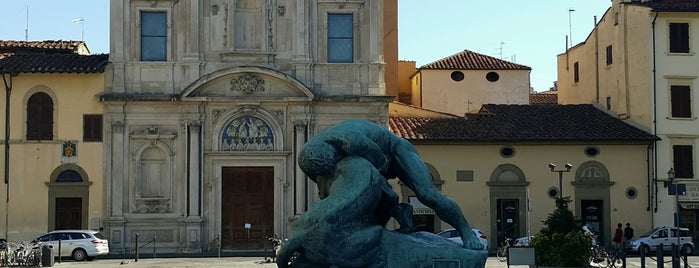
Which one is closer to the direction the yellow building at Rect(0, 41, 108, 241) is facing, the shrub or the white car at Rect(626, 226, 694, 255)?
the shrub

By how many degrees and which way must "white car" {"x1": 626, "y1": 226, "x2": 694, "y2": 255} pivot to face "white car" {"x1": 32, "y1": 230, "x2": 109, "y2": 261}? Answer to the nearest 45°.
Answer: approximately 45° to its left

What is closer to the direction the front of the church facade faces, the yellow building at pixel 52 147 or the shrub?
the shrub

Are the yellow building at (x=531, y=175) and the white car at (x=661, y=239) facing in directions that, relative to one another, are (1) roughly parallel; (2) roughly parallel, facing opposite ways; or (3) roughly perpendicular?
roughly perpendicular

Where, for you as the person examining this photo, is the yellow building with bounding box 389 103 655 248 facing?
facing the viewer

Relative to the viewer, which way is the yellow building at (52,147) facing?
toward the camera

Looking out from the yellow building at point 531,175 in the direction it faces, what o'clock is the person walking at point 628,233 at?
The person walking is roughly at 9 o'clock from the yellow building.

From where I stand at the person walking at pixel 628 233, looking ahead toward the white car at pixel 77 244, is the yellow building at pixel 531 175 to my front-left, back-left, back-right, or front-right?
front-right

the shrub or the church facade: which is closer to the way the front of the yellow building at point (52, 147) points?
the shrub

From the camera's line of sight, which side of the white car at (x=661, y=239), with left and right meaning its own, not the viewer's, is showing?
left

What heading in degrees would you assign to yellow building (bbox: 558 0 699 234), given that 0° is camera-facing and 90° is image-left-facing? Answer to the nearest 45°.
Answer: approximately 0°
